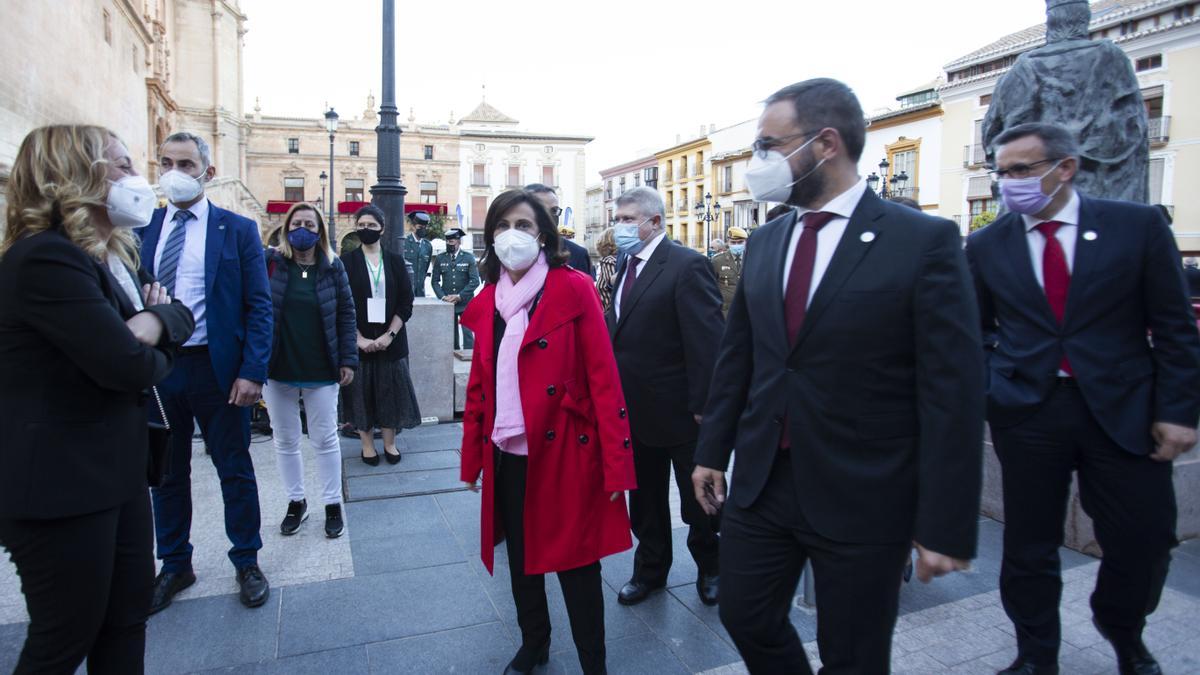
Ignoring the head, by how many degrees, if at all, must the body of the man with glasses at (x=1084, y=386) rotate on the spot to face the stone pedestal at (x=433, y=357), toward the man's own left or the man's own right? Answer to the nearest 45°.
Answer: approximately 90° to the man's own right

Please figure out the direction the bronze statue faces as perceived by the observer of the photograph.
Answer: facing away from the viewer

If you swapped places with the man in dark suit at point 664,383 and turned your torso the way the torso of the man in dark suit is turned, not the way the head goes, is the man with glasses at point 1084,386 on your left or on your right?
on your left

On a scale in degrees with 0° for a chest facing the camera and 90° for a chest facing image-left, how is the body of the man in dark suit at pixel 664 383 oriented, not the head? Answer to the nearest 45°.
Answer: approximately 45°

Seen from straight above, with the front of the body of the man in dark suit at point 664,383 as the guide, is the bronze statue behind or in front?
behind

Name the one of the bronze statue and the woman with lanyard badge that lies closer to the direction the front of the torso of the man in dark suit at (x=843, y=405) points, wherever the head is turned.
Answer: the woman with lanyard badge

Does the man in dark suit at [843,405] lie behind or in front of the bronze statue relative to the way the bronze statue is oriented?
behind

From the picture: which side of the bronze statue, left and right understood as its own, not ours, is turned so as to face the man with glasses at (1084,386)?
back

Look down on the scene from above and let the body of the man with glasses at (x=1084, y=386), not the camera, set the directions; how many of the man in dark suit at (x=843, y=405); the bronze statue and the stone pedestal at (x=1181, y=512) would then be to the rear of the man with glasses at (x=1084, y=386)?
2

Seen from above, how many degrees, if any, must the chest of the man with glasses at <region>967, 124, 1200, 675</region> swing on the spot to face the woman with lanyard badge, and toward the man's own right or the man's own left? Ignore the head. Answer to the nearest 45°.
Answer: approximately 90° to the man's own right
